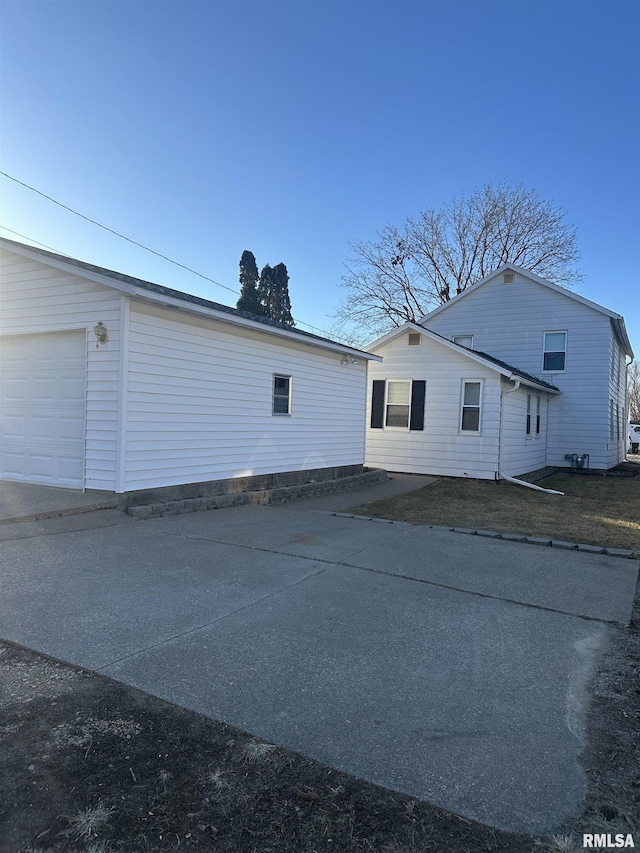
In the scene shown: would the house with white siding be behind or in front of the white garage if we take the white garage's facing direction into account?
behind

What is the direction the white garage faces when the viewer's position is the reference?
facing the viewer and to the left of the viewer

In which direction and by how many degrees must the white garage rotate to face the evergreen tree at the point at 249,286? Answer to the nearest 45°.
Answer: approximately 135° to its right

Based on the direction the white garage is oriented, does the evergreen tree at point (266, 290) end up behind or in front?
behind
